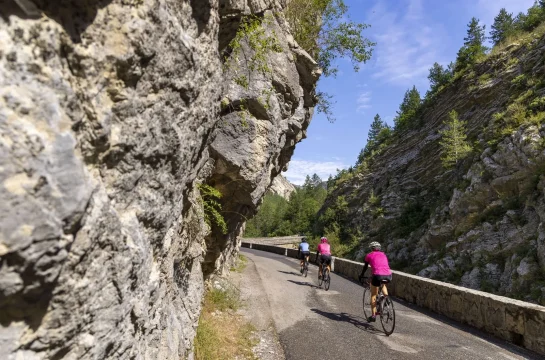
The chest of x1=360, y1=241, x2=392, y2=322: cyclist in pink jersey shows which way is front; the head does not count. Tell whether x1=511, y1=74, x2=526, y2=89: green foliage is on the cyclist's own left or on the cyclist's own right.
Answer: on the cyclist's own right

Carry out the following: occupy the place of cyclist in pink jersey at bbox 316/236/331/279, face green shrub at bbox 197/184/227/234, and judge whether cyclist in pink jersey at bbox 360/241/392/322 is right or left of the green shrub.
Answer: left

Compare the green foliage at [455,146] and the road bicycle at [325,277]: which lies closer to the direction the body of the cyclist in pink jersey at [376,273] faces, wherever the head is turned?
the road bicycle

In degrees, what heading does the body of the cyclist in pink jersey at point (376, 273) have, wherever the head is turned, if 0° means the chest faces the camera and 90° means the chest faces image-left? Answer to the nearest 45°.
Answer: approximately 135°

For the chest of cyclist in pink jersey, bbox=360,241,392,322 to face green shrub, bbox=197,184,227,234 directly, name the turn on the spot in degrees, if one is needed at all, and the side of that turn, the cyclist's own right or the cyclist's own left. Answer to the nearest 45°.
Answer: approximately 45° to the cyclist's own left

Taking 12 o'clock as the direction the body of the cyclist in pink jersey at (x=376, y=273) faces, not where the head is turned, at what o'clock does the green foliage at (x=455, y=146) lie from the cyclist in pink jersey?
The green foliage is roughly at 2 o'clock from the cyclist in pink jersey.

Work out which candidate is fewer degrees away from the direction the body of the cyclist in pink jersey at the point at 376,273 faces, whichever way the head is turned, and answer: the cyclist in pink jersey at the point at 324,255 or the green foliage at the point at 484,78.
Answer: the cyclist in pink jersey

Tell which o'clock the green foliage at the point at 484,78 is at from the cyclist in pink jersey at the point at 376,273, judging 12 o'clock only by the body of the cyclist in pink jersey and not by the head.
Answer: The green foliage is roughly at 2 o'clock from the cyclist in pink jersey.

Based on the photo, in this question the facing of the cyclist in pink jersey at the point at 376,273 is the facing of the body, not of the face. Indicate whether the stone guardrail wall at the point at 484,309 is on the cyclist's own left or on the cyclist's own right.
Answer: on the cyclist's own right
